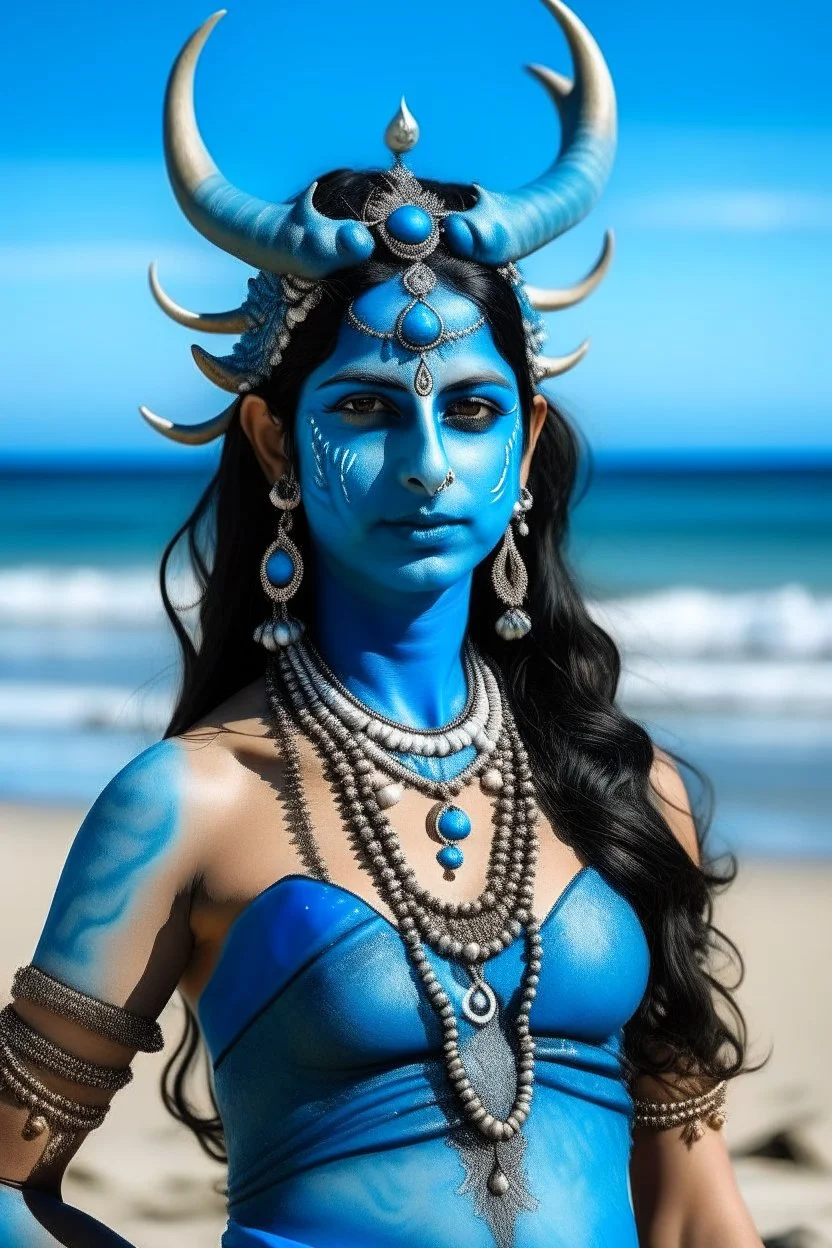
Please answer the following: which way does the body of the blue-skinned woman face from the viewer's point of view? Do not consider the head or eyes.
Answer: toward the camera

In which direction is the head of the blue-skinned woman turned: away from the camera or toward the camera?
toward the camera
